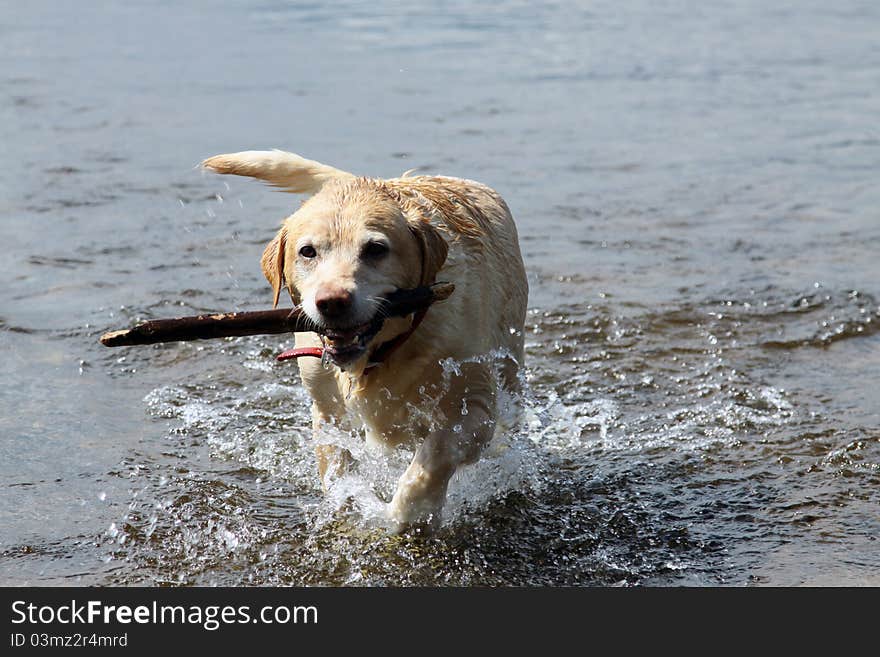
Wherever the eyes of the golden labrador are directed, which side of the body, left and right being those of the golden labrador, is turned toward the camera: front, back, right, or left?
front
